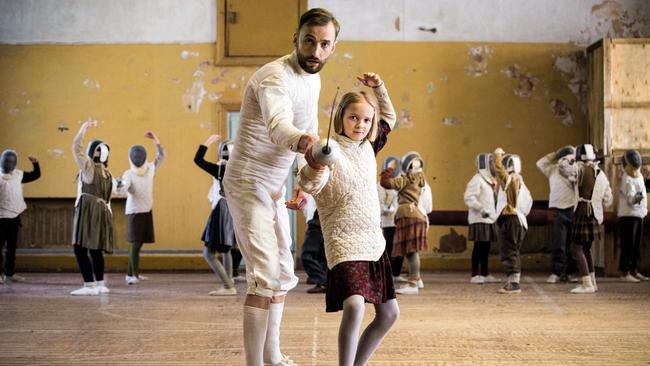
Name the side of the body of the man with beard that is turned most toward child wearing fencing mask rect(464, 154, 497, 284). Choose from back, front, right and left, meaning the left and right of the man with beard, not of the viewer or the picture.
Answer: left

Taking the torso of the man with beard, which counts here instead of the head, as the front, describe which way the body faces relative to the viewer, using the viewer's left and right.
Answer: facing the viewer and to the right of the viewer

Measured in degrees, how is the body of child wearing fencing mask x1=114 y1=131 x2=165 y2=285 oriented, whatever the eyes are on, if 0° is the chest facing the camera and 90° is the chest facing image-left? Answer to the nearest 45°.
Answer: approximately 45°

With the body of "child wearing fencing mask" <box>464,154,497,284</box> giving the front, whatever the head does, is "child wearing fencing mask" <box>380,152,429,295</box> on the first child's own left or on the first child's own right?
on the first child's own right
